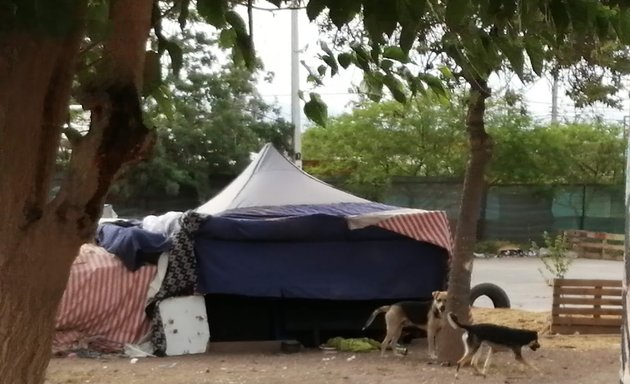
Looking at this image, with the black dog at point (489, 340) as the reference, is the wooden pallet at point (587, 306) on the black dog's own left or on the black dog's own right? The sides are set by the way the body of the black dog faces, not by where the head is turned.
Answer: on the black dog's own left

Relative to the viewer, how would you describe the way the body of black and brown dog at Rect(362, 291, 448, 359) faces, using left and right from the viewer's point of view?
facing to the right of the viewer

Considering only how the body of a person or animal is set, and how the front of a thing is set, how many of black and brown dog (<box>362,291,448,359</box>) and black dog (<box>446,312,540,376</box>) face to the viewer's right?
2

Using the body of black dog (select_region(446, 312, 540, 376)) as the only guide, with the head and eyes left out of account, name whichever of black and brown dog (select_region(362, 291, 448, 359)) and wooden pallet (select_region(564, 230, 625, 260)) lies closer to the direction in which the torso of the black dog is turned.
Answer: the wooden pallet

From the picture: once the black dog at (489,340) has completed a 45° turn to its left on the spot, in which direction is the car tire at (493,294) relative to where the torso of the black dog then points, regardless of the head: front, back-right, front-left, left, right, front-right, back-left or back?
front-left

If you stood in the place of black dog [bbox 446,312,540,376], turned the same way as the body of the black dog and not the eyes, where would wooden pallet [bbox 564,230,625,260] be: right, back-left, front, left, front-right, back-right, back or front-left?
left

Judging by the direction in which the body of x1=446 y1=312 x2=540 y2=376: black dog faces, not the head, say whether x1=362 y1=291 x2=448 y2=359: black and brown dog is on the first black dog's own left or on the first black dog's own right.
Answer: on the first black dog's own left

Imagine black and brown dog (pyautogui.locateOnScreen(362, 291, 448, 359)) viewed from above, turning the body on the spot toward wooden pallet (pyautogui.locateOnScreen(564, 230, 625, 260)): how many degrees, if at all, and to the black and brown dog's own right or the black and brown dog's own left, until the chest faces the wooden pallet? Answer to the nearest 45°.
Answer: approximately 90° to the black and brown dog's own left

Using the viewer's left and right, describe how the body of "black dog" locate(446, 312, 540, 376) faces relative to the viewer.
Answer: facing to the right of the viewer

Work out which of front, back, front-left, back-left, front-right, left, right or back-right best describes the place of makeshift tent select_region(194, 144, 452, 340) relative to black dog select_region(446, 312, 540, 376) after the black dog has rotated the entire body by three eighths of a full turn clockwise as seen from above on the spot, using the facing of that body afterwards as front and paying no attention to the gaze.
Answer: right

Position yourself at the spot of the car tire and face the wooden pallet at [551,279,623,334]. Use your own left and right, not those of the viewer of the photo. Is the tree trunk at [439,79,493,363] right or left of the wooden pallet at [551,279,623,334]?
right

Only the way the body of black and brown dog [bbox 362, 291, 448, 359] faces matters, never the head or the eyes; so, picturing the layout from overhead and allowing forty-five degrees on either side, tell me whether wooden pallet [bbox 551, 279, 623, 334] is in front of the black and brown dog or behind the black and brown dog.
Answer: in front

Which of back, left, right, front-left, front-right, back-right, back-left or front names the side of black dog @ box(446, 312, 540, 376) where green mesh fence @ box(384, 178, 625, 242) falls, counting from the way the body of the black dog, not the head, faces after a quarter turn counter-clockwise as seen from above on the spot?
front
